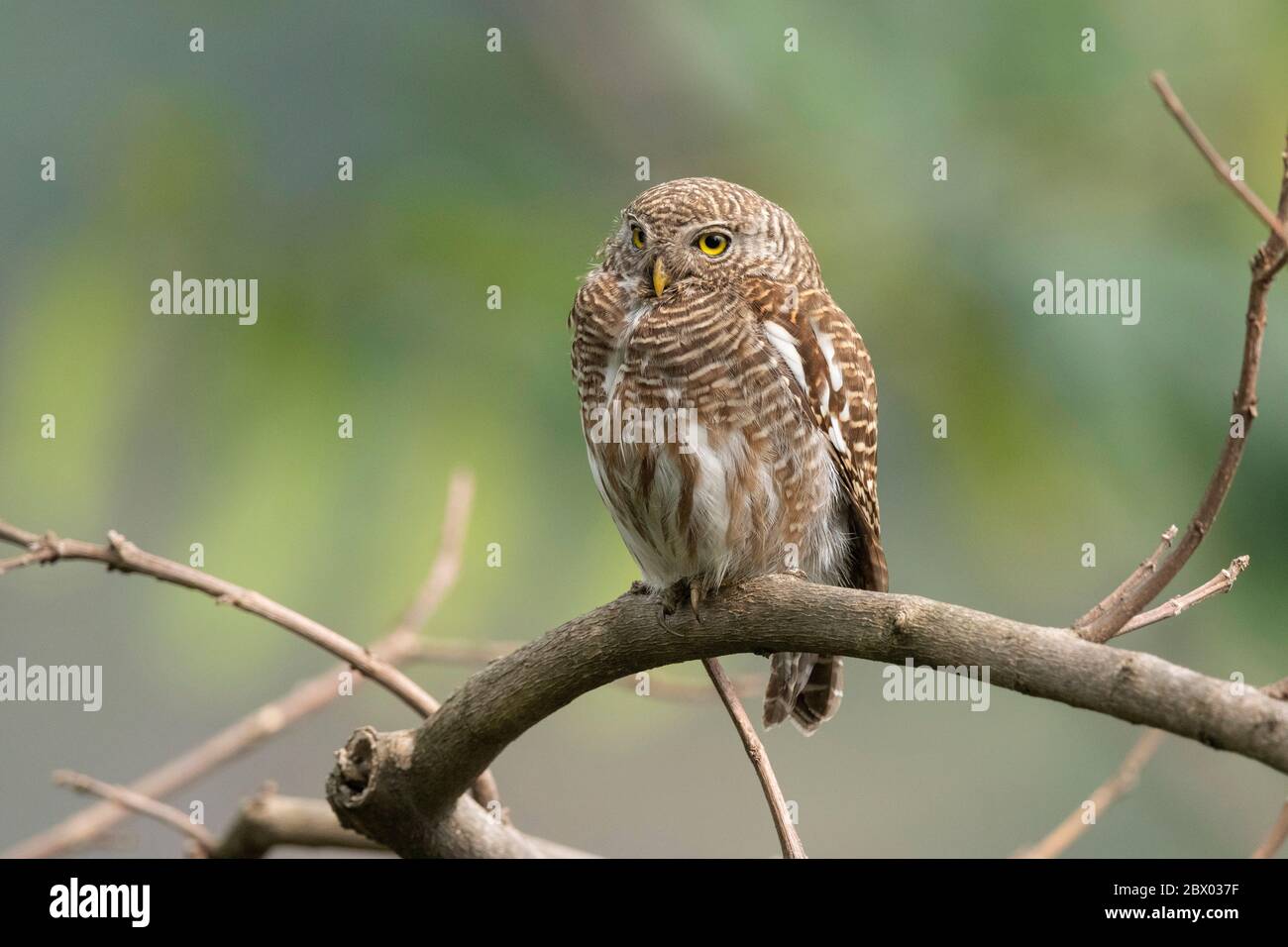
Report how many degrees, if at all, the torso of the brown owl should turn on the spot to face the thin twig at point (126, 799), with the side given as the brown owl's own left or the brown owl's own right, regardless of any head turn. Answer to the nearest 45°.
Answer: approximately 45° to the brown owl's own right

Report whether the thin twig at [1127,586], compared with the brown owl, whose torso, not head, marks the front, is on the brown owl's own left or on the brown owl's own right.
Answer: on the brown owl's own left

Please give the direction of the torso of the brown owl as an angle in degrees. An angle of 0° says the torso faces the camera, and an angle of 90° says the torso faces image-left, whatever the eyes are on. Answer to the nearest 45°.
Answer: approximately 45°

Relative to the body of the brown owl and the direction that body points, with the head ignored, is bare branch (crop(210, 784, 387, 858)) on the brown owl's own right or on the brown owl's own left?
on the brown owl's own right

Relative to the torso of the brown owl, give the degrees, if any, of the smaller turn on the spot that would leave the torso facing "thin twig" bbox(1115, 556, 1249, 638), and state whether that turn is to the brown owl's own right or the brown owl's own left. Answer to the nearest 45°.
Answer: approximately 90° to the brown owl's own left
